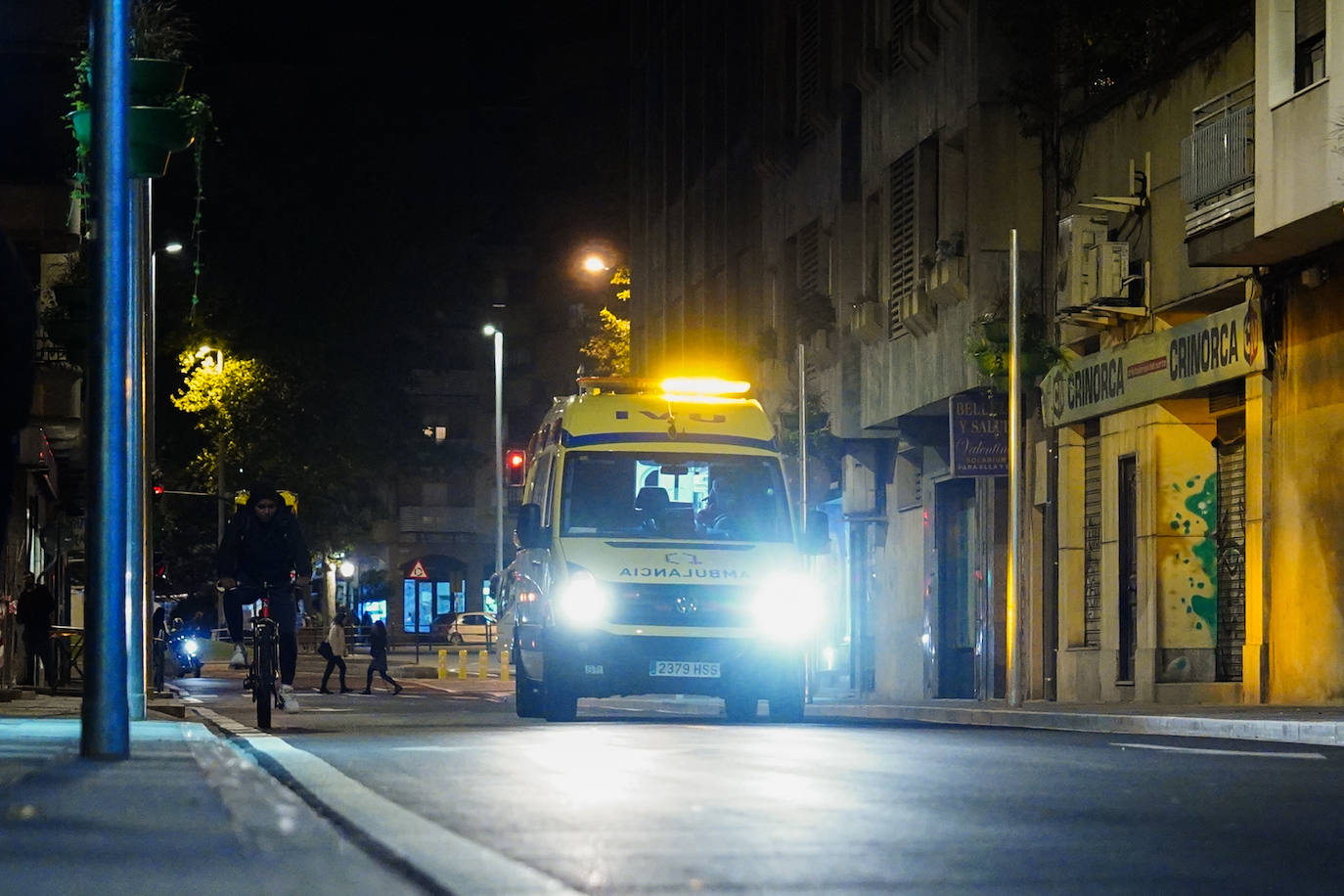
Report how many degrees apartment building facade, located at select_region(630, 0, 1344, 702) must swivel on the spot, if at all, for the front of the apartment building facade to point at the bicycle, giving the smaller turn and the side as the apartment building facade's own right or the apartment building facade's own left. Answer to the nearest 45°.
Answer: approximately 45° to the apartment building facade's own left

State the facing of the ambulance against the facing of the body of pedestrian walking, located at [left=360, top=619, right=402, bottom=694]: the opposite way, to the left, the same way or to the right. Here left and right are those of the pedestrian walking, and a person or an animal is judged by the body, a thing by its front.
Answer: to the left

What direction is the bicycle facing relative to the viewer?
toward the camera

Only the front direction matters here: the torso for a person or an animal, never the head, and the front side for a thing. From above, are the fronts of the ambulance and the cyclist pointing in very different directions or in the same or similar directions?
same or similar directions

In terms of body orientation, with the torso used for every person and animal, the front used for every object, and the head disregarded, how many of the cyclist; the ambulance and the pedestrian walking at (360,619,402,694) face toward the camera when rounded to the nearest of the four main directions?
2

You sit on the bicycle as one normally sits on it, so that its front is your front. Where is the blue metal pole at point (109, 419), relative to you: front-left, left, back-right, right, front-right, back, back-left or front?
front

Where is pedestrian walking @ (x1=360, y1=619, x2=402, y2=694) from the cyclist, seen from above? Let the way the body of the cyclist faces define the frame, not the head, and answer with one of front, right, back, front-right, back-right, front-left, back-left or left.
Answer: back

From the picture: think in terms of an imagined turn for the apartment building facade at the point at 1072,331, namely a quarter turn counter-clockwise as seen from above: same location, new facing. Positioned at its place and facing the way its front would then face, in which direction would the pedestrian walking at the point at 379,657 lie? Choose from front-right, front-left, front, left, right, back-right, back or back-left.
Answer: back

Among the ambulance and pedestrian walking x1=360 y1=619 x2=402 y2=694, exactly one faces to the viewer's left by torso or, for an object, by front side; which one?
the pedestrian walking

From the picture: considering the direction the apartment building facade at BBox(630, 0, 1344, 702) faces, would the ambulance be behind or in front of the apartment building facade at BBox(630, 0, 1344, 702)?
in front

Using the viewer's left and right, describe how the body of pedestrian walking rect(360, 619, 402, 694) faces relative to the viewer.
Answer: facing to the left of the viewer
